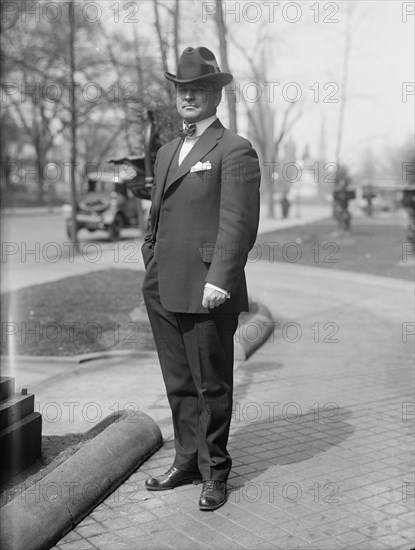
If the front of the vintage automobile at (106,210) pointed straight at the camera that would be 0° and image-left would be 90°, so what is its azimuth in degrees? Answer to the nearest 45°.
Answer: approximately 45°

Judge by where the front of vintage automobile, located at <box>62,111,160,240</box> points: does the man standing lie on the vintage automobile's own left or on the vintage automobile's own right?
on the vintage automobile's own left

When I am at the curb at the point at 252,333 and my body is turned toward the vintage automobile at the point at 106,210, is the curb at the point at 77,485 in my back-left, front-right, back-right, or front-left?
back-left

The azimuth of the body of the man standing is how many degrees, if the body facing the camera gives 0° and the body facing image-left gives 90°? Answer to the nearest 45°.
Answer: approximately 45°

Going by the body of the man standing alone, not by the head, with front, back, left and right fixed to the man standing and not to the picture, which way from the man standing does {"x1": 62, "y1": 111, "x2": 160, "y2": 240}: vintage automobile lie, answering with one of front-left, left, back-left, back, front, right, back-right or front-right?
back-right

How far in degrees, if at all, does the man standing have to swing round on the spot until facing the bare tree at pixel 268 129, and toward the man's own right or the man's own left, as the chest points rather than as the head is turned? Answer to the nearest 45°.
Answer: approximately 135° to the man's own right

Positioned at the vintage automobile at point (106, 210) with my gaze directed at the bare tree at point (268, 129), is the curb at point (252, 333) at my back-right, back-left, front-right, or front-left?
back-right

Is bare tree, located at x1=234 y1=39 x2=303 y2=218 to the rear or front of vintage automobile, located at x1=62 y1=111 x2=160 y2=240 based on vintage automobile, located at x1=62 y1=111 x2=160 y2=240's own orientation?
to the rear

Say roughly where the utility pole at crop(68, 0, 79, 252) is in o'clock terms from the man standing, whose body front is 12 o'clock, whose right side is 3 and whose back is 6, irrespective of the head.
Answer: The utility pole is roughly at 4 o'clock from the man standing.
